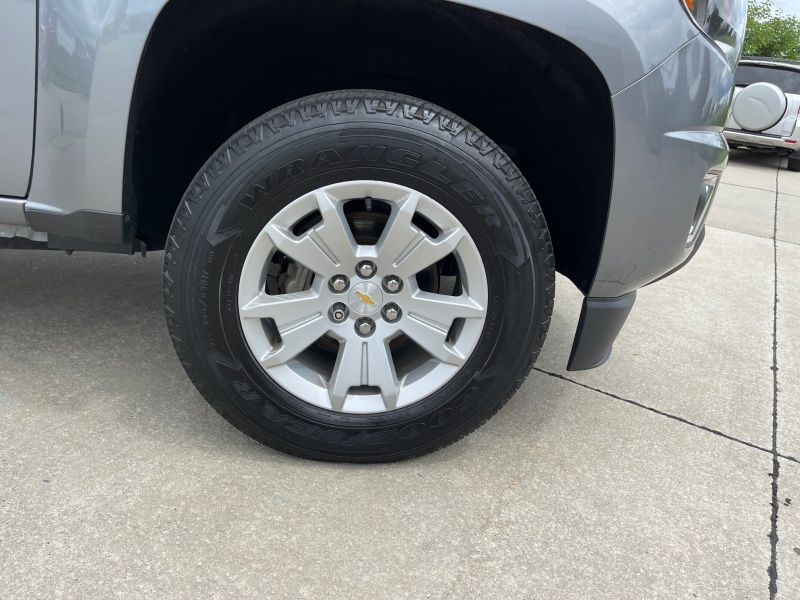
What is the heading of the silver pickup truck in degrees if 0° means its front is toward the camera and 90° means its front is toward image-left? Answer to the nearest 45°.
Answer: approximately 270°

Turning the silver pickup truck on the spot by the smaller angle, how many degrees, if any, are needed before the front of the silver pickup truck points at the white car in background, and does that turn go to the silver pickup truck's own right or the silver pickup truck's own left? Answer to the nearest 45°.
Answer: approximately 45° to the silver pickup truck's own left
